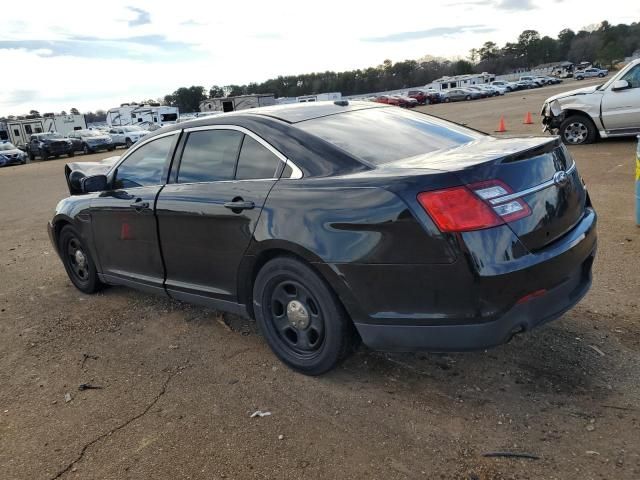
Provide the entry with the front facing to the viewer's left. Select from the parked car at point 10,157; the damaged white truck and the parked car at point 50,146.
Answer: the damaged white truck

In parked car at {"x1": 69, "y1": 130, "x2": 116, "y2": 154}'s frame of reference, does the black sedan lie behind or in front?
in front

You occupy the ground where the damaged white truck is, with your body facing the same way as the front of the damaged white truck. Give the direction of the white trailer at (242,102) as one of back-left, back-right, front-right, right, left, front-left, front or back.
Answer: front-right

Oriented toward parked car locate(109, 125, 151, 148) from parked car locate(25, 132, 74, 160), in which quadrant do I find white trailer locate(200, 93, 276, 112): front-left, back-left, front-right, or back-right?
front-left

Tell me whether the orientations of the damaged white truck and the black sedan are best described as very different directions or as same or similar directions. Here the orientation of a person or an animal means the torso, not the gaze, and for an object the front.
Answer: same or similar directions

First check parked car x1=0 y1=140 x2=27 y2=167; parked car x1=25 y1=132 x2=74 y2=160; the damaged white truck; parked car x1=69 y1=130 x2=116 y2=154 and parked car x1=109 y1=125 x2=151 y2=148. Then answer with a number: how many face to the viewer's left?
1

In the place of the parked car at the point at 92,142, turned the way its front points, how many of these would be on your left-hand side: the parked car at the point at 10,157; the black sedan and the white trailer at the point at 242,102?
1

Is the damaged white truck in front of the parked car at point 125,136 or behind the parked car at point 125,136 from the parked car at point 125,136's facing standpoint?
in front

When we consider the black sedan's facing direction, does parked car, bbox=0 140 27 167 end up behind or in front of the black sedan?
in front

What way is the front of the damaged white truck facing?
to the viewer's left
